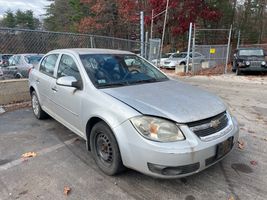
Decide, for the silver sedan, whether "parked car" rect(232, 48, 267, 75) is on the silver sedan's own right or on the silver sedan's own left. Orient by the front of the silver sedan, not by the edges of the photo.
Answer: on the silver sedan's own left

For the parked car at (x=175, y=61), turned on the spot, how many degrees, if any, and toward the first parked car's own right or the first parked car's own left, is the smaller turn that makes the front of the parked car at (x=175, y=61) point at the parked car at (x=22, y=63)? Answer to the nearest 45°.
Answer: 0° — it already faces it

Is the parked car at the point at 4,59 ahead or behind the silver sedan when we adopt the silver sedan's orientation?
behind

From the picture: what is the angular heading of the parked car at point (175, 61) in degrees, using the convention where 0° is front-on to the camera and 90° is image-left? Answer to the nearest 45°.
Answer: approximately 45°

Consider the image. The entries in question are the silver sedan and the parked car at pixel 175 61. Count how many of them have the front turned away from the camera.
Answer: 0

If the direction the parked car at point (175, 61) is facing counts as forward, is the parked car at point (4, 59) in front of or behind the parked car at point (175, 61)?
in front

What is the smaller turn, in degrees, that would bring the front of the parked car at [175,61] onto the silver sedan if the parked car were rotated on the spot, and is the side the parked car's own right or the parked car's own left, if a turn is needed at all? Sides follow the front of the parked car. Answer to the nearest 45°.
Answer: approximately 45° to the parked car's own left
